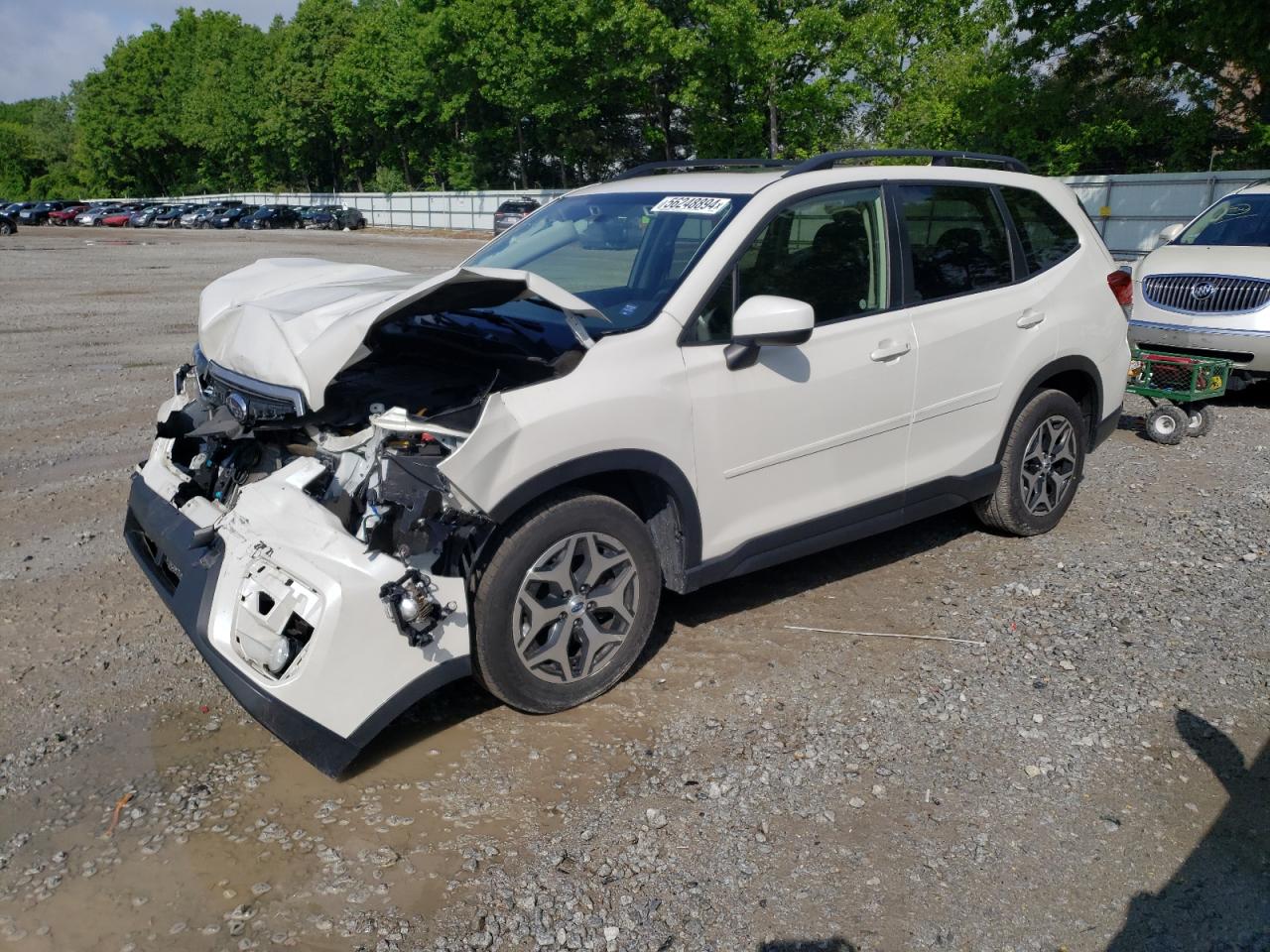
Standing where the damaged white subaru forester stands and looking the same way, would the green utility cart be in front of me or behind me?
behind

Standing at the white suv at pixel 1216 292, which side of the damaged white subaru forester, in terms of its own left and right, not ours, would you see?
back

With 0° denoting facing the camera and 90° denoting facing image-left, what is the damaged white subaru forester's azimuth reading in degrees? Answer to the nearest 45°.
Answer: approximately 45°
